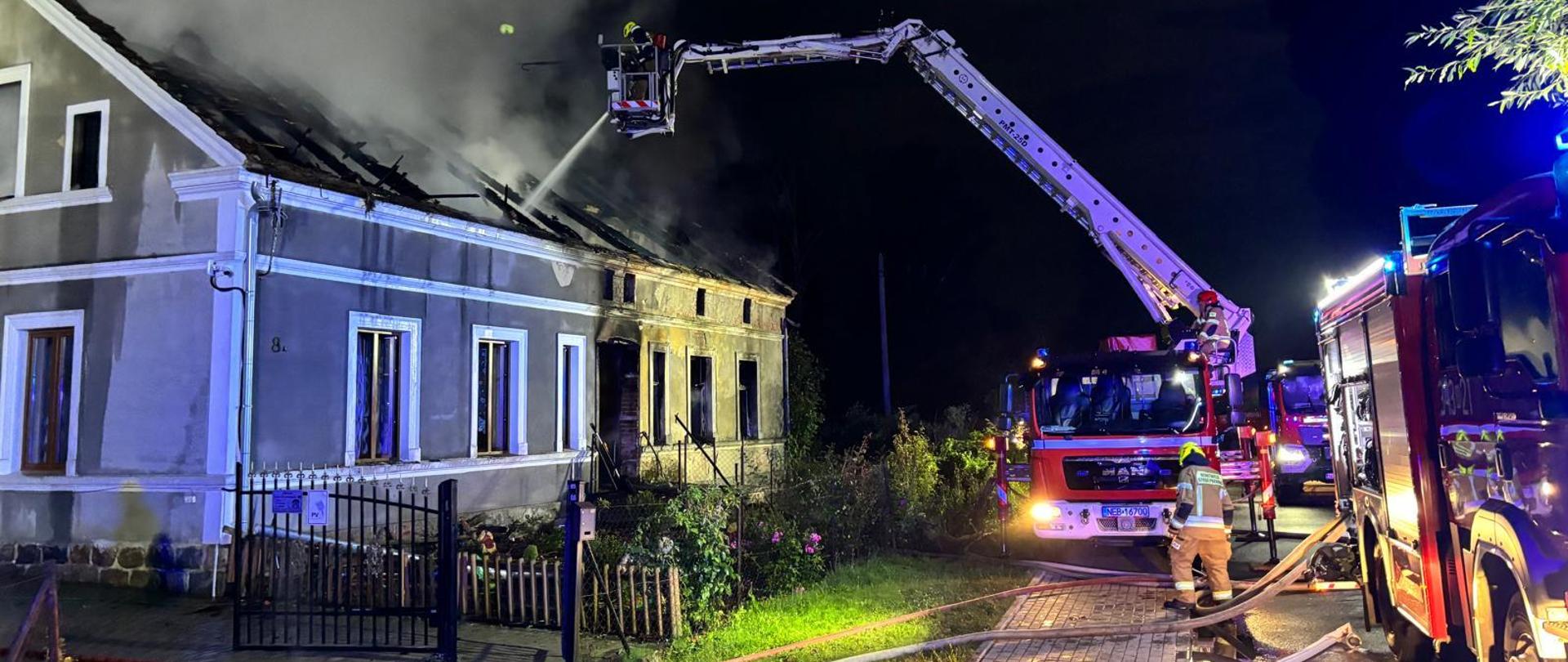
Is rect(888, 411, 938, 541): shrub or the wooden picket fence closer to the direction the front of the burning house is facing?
the wooden picket fence

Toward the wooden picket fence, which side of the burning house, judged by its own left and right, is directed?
front

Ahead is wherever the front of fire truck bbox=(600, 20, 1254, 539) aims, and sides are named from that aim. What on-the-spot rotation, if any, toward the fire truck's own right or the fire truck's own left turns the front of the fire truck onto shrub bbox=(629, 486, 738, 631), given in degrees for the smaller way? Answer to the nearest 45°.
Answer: approximately 45° to the fire truck's own right

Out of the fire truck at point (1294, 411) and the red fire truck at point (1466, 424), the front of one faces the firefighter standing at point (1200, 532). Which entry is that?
the fire truck

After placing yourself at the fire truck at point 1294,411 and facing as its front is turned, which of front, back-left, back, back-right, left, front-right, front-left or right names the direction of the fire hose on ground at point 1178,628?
front

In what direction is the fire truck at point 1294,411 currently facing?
toward the camera

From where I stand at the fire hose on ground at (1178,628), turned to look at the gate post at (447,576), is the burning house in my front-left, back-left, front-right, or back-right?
front-right

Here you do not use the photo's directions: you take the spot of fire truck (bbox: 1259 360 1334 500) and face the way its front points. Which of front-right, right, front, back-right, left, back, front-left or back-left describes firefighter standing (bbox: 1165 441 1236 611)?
front

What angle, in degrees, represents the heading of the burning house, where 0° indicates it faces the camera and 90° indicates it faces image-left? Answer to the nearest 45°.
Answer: approximately 315°

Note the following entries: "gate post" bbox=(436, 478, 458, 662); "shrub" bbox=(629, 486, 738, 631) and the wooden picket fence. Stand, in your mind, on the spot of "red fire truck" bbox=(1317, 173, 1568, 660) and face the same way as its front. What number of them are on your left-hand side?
0

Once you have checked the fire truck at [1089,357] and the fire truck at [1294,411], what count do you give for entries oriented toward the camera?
2

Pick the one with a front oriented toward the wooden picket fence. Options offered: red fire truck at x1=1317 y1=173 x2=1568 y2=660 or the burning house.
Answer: the burning house

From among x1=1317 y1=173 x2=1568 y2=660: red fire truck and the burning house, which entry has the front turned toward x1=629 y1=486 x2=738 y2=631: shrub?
the burning house

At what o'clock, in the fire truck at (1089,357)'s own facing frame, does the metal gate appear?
The metal gate is roughly at 2 o'clock from the fire truck.

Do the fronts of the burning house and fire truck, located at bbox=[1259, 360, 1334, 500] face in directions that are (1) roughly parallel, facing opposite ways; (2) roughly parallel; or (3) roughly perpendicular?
roughly perpendicular

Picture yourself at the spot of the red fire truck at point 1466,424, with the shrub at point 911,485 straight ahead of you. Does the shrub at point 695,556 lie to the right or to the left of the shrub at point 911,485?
left

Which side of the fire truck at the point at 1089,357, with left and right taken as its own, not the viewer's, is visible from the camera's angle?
front

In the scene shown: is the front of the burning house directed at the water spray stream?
no
